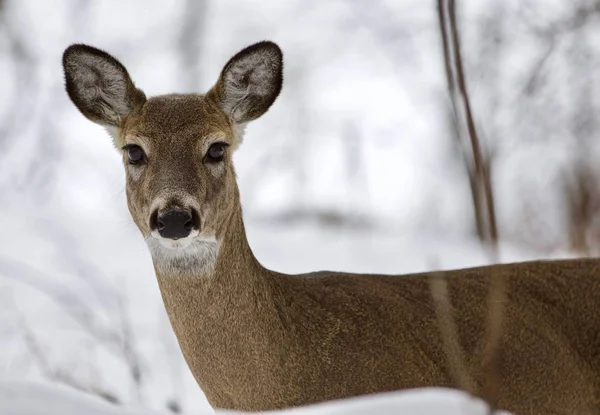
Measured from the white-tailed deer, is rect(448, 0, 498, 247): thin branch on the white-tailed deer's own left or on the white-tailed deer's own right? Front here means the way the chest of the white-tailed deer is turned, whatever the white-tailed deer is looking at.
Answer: on the white-tailed deer's own right

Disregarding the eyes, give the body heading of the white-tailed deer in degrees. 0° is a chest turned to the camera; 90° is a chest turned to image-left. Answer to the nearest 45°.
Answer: approximately 90°
